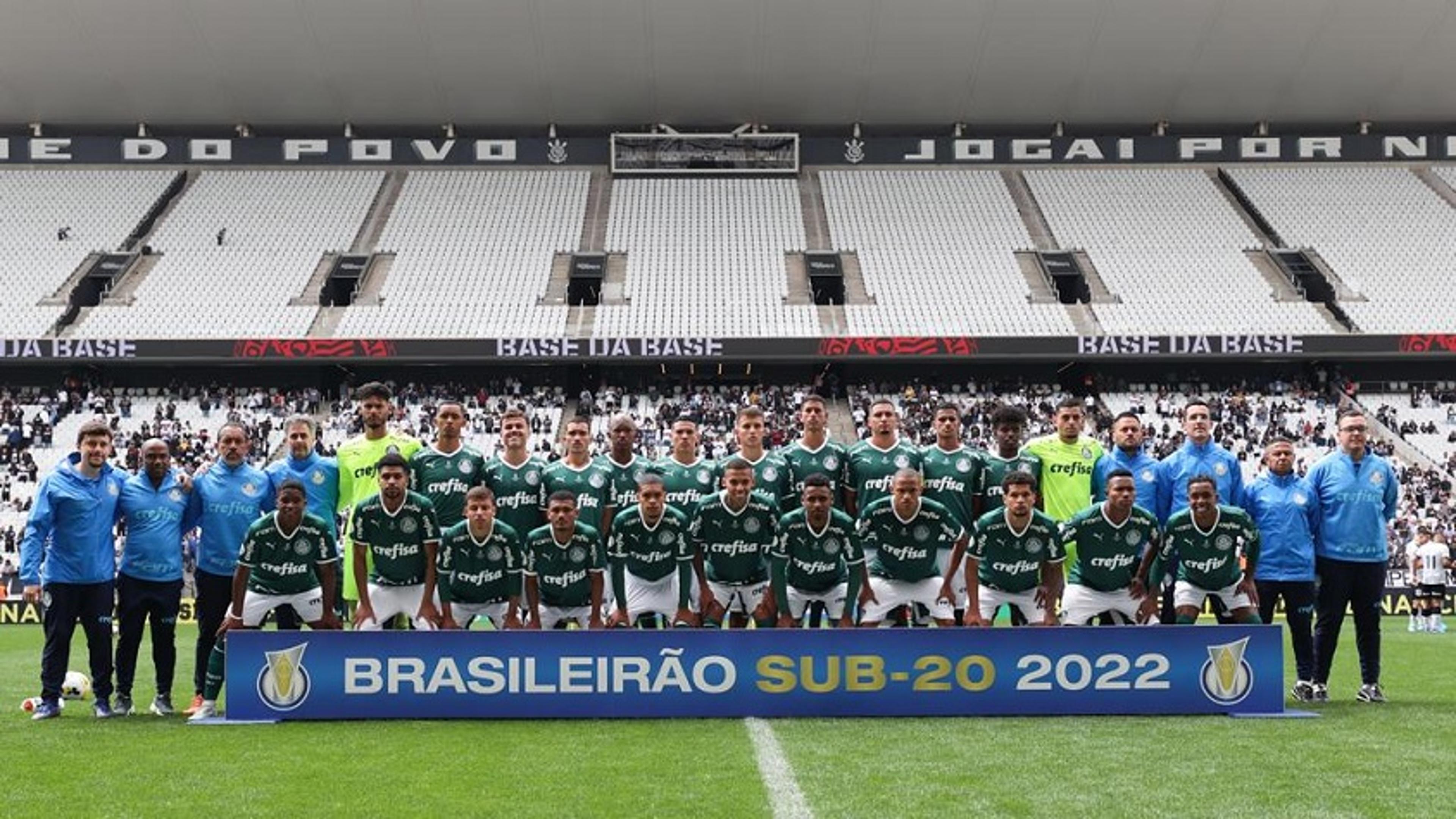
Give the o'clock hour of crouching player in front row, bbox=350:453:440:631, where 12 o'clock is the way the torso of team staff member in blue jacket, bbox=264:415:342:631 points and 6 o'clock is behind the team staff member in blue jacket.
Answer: The crouching player in front row is roughly at 11 o'clock from the team staff member in blue jacket.

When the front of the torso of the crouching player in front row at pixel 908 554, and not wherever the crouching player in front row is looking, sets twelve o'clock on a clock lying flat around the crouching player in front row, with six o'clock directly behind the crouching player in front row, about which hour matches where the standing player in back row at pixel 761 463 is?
The standing player in back row is roughly at 4 o'clock from the crouching player in front row.

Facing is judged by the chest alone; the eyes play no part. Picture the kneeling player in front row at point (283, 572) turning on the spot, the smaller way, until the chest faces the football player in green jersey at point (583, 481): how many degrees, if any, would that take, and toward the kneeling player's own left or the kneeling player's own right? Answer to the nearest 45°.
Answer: approximately 90° to the kneeling player's own left

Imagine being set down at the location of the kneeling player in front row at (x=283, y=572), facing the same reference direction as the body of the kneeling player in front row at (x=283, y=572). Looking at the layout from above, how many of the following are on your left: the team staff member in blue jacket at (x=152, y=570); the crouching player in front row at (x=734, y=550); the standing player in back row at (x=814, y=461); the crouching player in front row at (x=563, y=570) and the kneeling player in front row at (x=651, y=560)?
4

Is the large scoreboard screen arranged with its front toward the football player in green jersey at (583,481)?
yes

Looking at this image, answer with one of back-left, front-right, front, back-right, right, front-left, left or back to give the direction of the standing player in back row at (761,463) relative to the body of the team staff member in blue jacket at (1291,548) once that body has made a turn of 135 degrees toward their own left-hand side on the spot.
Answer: back-left

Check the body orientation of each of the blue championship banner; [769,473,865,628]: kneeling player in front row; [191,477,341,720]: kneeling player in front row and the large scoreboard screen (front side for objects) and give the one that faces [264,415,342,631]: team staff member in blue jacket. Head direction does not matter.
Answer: the large scoreboard screen
